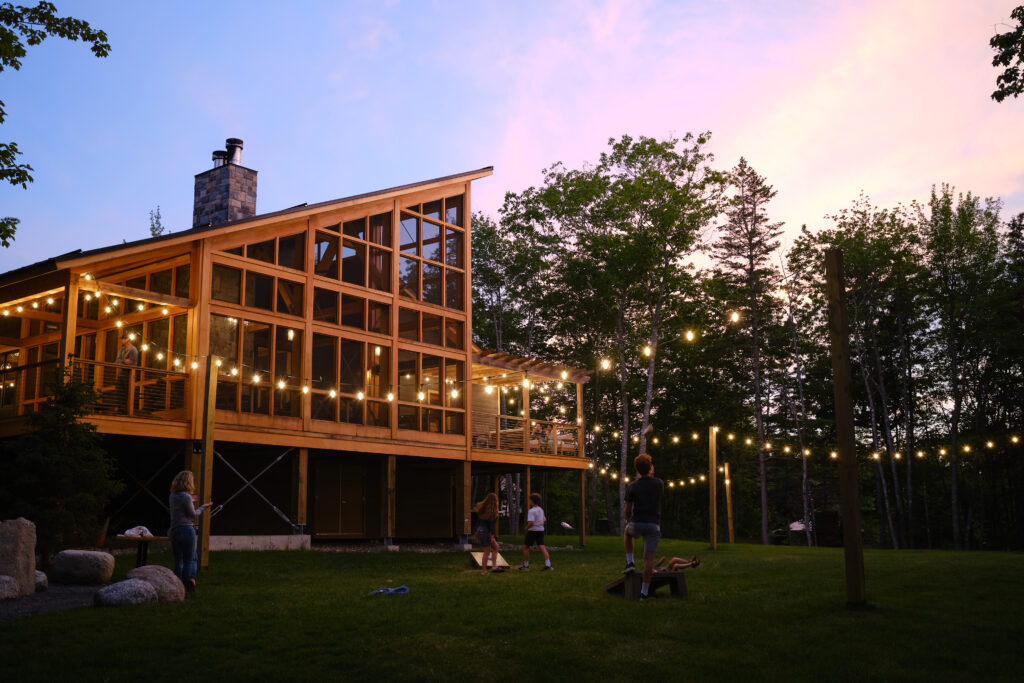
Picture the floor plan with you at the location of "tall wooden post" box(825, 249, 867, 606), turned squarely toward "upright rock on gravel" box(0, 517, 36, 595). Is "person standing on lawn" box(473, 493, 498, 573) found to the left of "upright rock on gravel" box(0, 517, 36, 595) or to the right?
right

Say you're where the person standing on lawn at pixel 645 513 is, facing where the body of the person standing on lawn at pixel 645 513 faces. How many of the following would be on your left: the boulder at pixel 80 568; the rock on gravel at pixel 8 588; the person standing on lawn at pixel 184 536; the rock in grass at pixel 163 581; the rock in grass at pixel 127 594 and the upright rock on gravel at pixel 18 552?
6

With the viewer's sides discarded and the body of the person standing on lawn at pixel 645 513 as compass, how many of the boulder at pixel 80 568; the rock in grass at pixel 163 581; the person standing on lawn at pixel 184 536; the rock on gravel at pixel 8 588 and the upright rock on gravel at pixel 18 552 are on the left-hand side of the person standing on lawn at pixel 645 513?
5

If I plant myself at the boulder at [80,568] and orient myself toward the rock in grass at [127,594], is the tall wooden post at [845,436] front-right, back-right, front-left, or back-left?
front-left

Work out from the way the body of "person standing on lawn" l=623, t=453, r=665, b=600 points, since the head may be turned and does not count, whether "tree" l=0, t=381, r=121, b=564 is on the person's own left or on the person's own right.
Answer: on the person's own left

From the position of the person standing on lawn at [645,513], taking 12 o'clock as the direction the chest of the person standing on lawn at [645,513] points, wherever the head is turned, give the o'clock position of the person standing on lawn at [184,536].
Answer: the person standing on lawn at [184,536] is roughly at 9 o'clock from the person standing on lawn at [645,513].

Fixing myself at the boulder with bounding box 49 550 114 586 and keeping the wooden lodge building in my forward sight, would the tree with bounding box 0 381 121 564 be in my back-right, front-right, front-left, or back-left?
front-left

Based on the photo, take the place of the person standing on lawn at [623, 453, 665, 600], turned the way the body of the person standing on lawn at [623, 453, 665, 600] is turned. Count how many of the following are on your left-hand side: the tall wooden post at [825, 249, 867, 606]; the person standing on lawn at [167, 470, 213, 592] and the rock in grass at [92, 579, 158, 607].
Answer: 2

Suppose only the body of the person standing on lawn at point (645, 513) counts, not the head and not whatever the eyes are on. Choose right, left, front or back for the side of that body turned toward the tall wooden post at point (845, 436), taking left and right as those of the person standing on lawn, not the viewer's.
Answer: right

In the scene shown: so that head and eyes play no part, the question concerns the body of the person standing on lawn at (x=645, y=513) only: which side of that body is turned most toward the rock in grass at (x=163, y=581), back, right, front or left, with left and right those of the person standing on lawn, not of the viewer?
left

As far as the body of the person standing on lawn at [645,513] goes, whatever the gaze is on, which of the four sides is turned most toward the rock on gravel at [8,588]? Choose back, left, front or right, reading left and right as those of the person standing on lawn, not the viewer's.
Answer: left

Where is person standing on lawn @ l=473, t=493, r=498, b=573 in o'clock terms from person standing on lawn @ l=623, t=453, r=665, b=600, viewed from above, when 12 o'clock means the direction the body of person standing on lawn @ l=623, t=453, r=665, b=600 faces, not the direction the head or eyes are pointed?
person standing on lawn @ l=473, t=493, r=498, b=573 is roughly at 11 o'clock from person standing on lawn @ l=623, t=453, r=665, b=600.

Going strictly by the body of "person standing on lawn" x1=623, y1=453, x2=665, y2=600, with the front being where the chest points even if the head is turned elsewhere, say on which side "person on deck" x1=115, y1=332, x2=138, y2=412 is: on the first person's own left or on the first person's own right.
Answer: on the first person's own left

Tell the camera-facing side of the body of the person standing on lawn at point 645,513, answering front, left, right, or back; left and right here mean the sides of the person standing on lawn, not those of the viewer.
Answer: back

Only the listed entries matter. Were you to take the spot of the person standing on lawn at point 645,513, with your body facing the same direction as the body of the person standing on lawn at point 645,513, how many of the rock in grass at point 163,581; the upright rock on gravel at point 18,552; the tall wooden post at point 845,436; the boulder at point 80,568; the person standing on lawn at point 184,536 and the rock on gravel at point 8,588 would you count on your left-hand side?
5
